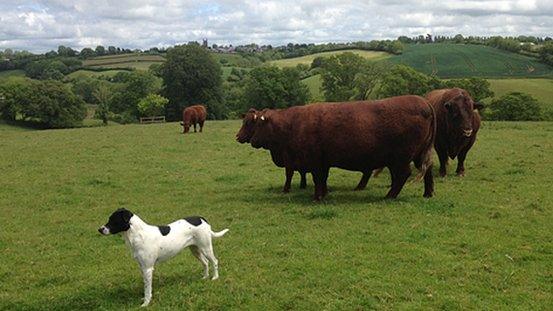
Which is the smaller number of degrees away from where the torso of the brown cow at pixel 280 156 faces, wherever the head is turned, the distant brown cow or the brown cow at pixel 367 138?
the distant brown cow

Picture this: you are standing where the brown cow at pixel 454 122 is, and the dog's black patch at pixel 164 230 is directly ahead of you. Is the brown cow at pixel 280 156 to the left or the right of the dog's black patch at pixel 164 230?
right

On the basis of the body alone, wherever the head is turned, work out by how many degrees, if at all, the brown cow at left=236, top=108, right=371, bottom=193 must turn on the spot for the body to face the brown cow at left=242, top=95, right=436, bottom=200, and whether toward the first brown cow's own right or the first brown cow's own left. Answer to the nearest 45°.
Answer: approximately 135° to the first brown cow's own left

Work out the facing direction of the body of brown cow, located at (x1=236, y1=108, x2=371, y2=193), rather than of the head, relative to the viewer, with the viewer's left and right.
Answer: facing to the left of the viewer

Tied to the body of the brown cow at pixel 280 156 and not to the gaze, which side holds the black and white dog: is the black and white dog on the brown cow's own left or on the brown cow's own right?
on the brown cow's own left

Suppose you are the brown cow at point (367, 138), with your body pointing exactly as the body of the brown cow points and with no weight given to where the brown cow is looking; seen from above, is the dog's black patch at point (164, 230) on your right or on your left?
on your left

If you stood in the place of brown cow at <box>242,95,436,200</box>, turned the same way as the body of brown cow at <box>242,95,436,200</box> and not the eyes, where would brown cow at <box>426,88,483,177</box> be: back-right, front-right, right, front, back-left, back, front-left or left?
back-right

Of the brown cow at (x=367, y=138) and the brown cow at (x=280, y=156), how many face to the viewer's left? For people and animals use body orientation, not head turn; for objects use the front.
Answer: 2

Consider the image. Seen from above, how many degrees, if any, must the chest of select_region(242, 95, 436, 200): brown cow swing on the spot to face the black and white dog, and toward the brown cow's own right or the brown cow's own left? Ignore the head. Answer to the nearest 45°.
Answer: approximately 45° to the brown cow's own left

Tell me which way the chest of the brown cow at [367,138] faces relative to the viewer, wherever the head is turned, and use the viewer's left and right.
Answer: facing to the left of the viewer
